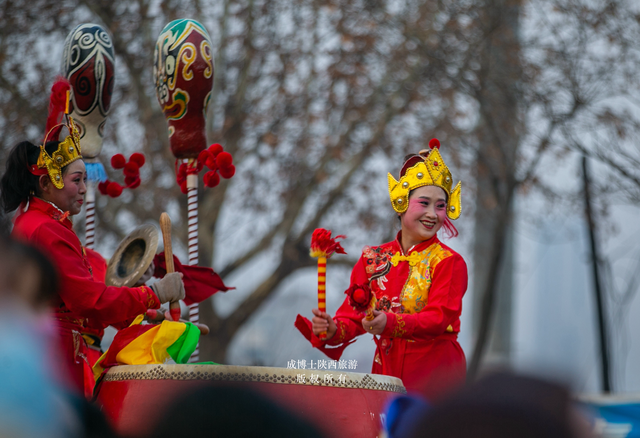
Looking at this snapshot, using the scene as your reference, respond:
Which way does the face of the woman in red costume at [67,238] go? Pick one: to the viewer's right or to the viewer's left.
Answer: to the viewer's right

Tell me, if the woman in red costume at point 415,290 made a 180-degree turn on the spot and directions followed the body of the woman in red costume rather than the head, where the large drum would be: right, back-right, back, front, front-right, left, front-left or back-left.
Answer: back

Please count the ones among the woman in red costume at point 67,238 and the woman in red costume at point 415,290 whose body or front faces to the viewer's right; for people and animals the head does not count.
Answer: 1

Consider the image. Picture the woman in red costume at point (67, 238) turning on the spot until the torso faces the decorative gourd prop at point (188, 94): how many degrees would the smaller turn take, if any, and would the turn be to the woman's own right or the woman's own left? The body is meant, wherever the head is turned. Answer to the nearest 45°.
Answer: approximately 45° to the woman's own left

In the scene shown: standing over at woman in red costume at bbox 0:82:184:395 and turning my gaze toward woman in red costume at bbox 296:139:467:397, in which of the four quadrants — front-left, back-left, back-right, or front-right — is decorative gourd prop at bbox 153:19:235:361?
front-left

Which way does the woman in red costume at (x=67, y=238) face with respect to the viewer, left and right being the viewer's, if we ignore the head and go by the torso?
facing to the right of the viewer

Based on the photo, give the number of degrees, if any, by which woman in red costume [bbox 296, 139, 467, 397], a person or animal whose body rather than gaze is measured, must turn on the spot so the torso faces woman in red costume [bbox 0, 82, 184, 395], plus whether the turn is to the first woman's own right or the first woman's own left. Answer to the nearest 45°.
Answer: approximately 45° to the first woman's own right

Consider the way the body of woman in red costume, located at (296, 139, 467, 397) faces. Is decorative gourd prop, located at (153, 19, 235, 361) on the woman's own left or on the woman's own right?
on the woman's own right

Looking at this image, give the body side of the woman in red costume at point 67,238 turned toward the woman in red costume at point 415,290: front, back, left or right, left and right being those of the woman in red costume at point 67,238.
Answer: front
